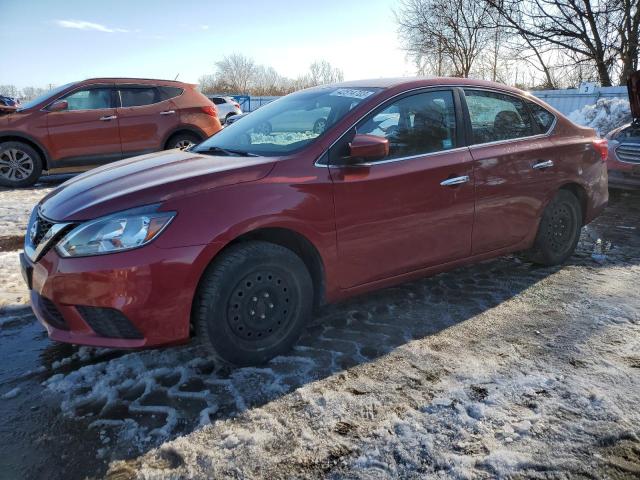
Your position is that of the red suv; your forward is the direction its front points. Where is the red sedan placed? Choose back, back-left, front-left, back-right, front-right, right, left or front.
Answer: left

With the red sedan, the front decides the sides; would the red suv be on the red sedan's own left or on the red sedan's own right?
on the red sedan's own right

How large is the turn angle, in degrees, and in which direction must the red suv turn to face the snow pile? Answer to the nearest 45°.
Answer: approximately 180°

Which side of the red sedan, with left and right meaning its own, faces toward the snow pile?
back

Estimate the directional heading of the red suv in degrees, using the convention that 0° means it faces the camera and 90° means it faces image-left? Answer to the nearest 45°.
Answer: approximately 90°
